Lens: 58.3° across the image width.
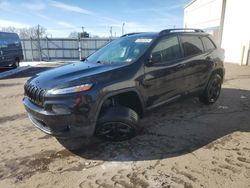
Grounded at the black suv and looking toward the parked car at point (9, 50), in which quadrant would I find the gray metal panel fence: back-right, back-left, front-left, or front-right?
front-right

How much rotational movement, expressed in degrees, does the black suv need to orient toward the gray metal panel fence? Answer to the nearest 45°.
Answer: approximately 135° to its right

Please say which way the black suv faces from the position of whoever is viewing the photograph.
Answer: facing the viewer and to the left of the viewer

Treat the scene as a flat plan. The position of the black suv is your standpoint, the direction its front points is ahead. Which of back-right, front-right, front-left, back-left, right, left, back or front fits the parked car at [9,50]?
right
